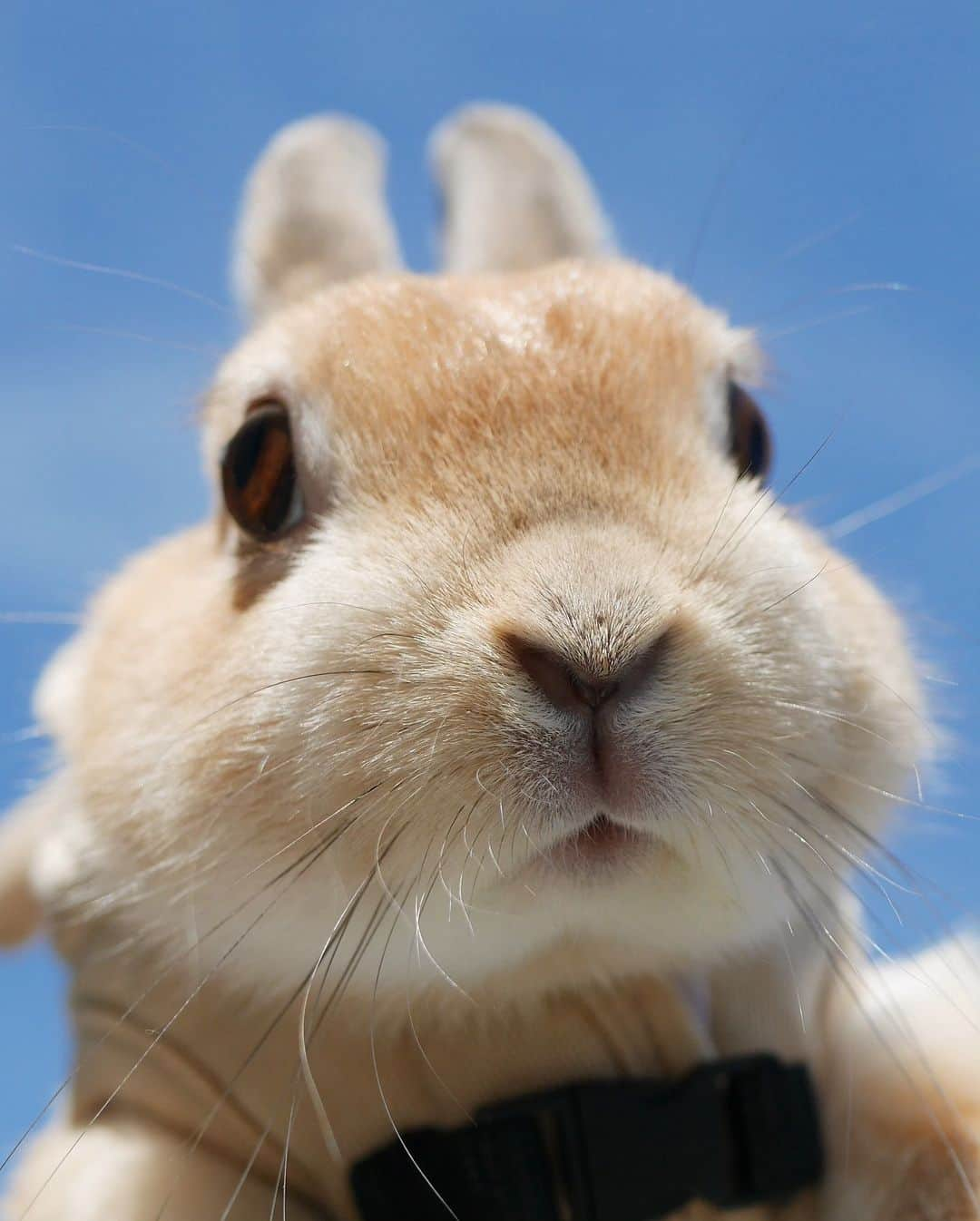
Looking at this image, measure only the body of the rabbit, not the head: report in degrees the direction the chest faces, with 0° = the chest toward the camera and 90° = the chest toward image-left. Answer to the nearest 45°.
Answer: approximately 0°
